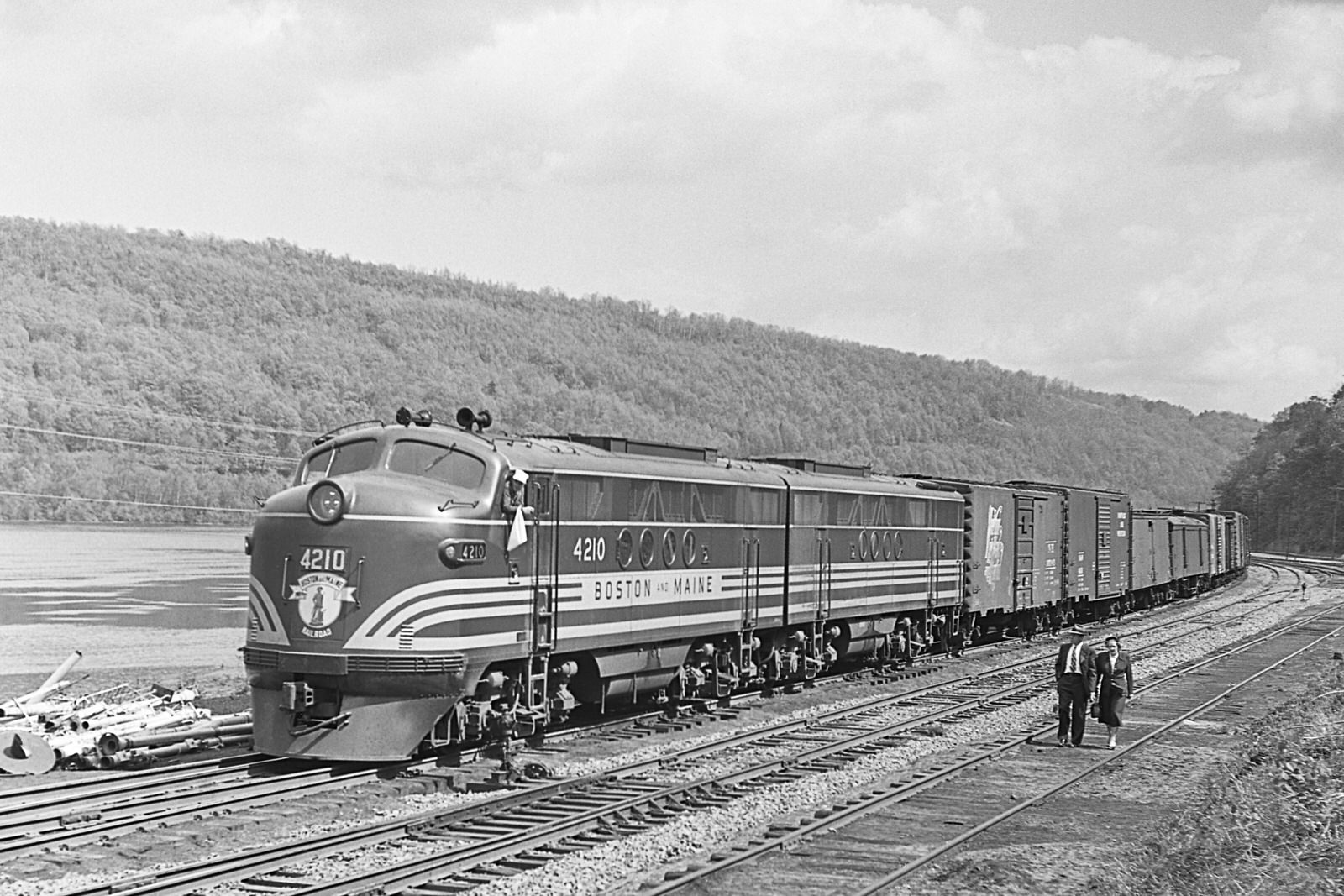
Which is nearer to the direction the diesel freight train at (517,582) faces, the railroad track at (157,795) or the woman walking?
the railroad track

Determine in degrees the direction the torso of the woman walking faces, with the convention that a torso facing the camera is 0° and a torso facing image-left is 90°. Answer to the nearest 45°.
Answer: approximately 0°

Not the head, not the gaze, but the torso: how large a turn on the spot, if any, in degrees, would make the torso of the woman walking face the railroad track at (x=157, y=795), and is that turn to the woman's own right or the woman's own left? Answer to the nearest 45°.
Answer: approximately 45° to the woman's own right

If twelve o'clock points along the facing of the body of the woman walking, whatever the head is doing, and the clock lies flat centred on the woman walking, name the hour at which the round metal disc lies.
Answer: The round metal disc is roughly at 2 o'clock from the woman walking.

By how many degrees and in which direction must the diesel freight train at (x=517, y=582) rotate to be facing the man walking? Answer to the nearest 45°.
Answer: approximately 180°
